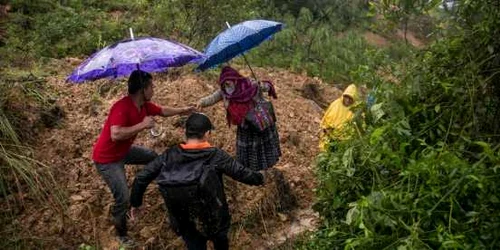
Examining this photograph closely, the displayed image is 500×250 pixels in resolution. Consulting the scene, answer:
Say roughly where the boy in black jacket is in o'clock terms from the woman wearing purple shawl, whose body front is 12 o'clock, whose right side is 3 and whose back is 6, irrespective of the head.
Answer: The boy in black jacket is roughly at 11 o'clock from the woman wearing purple shawl.

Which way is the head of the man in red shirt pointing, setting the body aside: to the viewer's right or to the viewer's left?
to the viewer's right

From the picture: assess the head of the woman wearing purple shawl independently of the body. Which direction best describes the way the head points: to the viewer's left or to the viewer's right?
to the viewer's left

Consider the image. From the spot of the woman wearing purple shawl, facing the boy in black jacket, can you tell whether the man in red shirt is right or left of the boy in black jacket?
right

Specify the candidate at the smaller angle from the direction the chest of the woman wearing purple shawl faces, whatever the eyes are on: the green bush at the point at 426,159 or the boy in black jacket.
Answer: the boy in black jacket

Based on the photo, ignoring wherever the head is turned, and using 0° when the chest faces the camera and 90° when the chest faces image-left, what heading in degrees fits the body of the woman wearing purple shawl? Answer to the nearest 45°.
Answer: approximately 45°

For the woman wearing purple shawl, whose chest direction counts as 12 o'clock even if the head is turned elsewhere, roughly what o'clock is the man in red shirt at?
The man in red shirt is roughly at 1 o'clock from the woman wearing purple shawl.

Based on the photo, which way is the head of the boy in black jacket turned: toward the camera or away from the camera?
away from the camera

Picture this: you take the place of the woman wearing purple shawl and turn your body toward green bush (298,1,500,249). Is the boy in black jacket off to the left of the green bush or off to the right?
right

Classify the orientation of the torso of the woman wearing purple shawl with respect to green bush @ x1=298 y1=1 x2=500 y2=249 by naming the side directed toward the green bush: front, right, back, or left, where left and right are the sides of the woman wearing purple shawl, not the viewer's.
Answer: left

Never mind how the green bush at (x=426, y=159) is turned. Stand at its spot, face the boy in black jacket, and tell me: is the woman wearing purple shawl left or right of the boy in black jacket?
right
